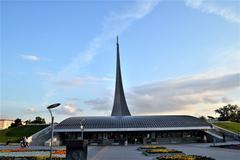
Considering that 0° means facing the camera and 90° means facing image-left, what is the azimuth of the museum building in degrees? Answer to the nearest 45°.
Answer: approximately 0°
